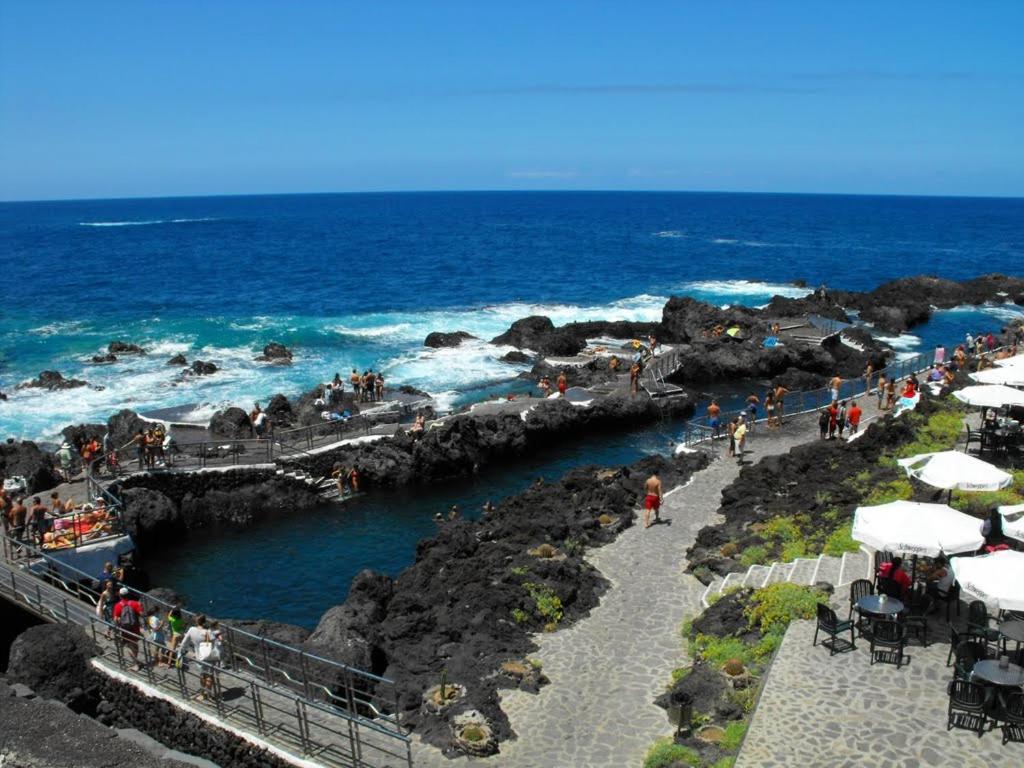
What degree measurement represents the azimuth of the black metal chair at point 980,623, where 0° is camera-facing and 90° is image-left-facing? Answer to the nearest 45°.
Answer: approximately 315°

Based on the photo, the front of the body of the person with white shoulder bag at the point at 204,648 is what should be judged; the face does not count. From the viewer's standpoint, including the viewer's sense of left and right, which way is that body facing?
facing away from the viewer and to the left of the viewer

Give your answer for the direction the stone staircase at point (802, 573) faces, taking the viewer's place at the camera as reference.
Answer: facing to the left of the viewer

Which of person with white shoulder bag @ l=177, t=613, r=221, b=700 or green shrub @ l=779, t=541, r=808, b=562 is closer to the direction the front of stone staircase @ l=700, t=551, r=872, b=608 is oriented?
the person with white shoulder bag

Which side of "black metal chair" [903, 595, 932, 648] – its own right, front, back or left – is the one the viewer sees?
left

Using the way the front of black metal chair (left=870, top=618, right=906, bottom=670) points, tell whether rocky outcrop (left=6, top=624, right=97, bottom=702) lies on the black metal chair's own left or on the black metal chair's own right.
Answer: on the black metal chair's own left

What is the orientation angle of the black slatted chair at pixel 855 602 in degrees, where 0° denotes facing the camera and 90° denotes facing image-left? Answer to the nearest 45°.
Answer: approximately 315°

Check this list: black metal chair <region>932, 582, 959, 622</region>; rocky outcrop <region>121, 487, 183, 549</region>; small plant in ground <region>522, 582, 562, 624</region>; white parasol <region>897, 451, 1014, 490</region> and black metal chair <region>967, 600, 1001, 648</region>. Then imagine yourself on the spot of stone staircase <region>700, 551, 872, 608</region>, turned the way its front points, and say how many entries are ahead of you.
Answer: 2

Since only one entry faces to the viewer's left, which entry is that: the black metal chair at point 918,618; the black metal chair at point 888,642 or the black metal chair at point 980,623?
the black metal chair at point 918,618

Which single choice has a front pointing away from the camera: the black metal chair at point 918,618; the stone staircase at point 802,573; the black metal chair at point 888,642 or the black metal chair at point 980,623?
the black metal chair at point 888,642

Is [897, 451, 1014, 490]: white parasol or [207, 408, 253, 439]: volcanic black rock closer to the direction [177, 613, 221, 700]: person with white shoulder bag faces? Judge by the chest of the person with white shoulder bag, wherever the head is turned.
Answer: the volcanic black rock

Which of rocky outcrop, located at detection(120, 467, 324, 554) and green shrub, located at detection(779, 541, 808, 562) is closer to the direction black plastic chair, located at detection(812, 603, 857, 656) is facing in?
the green shrub

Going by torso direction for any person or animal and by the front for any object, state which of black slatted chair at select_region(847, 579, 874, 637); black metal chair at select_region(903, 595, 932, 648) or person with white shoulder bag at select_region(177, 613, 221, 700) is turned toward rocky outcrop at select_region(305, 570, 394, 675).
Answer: black metal chair at select_region(903, 595, 932, 648)

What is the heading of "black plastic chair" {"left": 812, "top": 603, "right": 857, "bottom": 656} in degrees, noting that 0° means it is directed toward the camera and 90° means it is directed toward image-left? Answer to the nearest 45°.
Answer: approximately 225°

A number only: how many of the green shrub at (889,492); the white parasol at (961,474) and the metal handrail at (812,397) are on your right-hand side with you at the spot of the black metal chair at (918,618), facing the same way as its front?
3

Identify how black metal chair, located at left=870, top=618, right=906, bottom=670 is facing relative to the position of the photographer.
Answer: facing away from the viewer
